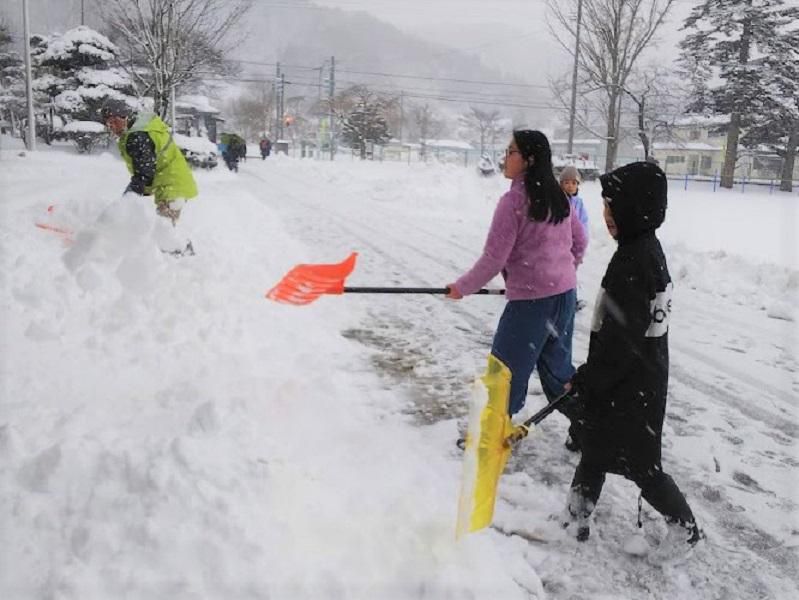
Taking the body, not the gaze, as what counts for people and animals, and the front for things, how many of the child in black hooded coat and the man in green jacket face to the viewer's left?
2

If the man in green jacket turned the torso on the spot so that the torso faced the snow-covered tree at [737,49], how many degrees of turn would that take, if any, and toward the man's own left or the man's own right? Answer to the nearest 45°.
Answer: approximately 135° to the man's own right

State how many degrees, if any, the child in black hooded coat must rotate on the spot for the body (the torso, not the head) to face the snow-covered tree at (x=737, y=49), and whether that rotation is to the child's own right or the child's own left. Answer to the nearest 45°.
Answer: approximately 90° to the child's own right

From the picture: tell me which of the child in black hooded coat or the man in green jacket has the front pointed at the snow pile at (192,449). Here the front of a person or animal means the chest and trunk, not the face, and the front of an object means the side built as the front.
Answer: the child in black hooded coat

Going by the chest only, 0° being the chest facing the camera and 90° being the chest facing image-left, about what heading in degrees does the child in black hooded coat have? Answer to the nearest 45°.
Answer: approximately 90°

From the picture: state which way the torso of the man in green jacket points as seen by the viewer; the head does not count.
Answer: to the viewer's left
